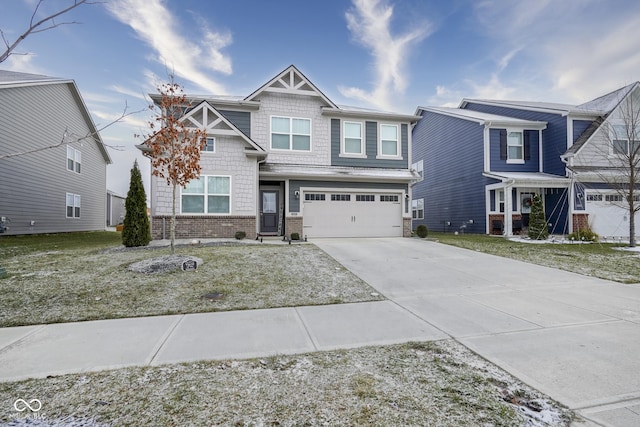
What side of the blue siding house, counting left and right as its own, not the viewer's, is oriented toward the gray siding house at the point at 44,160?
right

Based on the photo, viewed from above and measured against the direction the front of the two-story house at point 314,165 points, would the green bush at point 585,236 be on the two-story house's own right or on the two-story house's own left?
on the two-story house's own left

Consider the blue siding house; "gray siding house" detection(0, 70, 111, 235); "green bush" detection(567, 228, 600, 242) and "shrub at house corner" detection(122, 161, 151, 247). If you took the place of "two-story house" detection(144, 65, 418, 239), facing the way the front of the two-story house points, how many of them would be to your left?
2

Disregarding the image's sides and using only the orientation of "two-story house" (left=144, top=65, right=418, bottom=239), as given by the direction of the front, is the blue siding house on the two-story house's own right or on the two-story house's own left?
on the two-story house's own left

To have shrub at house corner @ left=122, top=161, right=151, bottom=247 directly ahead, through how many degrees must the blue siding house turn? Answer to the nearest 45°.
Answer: approximately 90° to its right

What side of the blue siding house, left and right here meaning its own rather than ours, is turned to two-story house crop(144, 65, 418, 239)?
right
